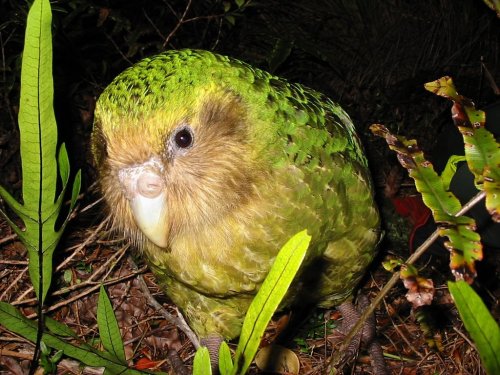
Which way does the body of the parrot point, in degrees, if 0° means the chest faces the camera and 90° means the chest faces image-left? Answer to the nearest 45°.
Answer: approximately 45°

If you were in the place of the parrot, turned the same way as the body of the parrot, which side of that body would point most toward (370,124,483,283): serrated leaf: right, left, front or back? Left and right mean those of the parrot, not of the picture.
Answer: left

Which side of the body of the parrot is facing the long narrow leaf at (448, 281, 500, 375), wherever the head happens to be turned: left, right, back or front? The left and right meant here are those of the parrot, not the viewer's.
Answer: left

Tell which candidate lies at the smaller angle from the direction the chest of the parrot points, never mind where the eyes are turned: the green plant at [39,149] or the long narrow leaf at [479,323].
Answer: the green plant

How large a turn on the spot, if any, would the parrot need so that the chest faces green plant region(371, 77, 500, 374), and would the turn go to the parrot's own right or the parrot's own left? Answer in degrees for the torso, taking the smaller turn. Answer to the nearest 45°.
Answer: approximately 90° to the parrot's own left
